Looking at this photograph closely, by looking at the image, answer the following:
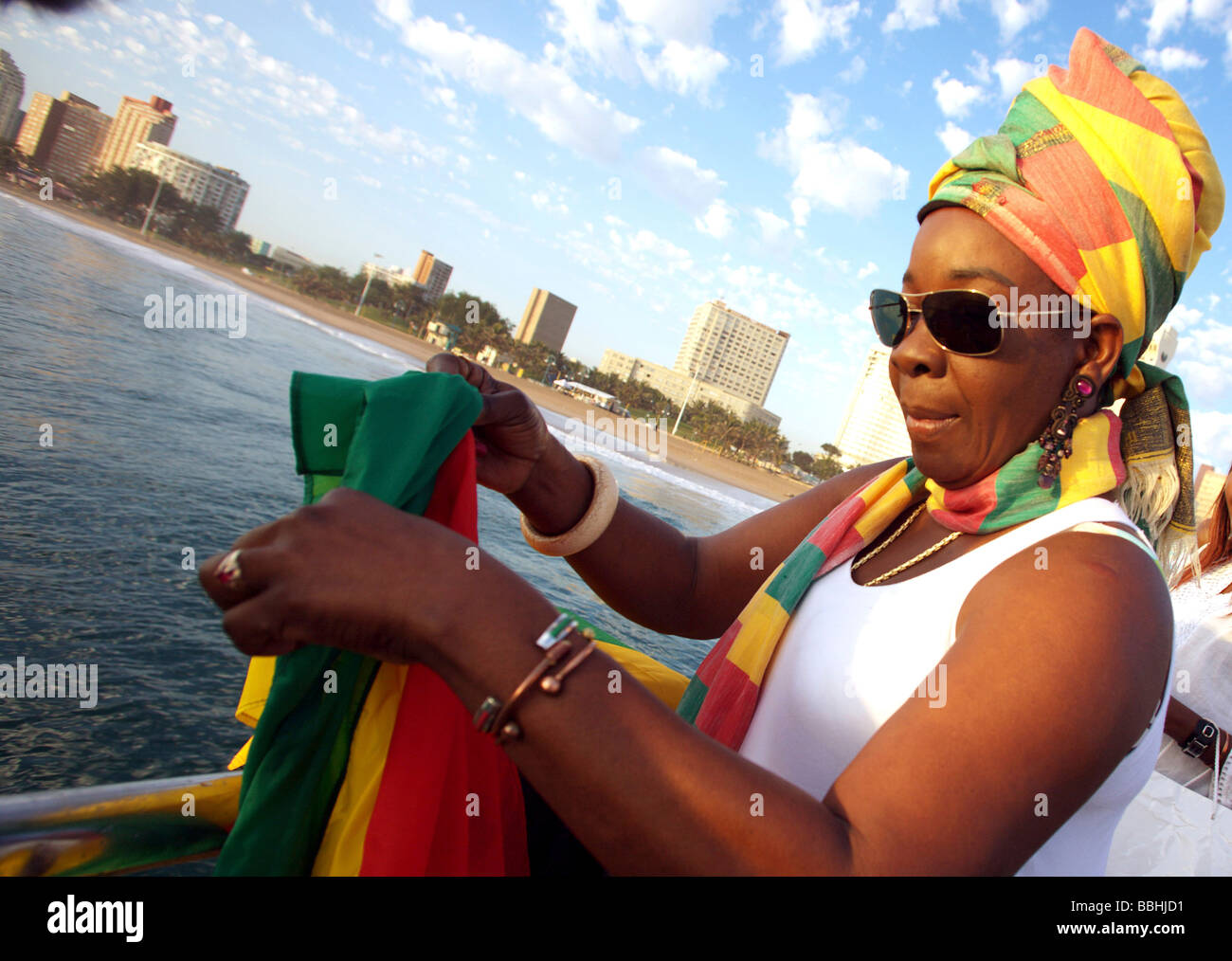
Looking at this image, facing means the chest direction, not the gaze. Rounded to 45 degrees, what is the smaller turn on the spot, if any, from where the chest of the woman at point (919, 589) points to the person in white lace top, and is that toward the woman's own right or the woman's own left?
approximately 180°

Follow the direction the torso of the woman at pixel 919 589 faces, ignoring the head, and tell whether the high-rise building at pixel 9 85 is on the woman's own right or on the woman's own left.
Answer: on the woman's own right

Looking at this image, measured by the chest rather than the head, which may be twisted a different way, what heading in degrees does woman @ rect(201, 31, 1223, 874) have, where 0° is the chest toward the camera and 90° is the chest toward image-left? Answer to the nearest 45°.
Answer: approximately 45°

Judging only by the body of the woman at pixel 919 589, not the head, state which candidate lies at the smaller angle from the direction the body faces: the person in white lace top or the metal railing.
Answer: the metal railing

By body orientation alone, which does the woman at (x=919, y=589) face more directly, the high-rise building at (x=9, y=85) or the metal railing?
the metal railing

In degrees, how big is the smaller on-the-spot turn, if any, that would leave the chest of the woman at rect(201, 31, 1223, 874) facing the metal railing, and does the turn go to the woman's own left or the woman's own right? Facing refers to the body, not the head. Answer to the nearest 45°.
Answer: approximately 45° to the woman's own right
